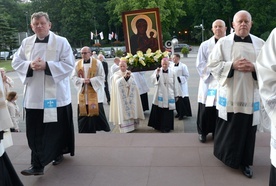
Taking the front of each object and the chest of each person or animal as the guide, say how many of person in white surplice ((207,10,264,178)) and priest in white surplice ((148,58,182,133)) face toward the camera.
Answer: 2

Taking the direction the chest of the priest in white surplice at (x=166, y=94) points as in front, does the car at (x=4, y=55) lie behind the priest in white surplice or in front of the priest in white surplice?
behind

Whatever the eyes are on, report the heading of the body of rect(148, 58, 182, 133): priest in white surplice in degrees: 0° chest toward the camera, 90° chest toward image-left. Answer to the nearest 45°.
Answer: approximately 0°

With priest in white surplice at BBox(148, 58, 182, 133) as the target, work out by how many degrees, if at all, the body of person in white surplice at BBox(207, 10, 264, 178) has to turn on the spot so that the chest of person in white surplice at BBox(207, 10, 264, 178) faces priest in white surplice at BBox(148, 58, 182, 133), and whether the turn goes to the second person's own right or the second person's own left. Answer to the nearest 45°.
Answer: approximately 135° to the second person's own right

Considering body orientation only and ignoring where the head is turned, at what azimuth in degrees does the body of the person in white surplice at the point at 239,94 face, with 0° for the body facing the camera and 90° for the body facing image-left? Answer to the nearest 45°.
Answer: approximately 0°

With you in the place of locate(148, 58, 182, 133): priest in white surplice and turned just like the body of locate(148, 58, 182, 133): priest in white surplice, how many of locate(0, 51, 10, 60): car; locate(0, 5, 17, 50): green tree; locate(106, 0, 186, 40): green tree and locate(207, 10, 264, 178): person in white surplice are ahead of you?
1

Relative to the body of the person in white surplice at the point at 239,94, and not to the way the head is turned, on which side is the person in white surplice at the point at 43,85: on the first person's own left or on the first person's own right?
on the first person's own right

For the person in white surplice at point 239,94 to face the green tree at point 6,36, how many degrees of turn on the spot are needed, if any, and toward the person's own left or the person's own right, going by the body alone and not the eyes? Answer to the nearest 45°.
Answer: approximately 135° to the person's own right

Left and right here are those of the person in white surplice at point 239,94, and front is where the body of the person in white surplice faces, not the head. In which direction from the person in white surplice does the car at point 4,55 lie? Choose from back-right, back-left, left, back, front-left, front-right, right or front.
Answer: back-right

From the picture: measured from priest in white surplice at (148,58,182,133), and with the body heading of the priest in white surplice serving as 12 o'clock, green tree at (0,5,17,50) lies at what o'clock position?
The green tree is roughly at 5 o'clock from the priest in white surplice.

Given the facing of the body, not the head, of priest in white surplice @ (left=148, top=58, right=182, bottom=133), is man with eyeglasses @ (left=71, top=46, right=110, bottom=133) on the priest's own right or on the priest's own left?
on the priest's own right
